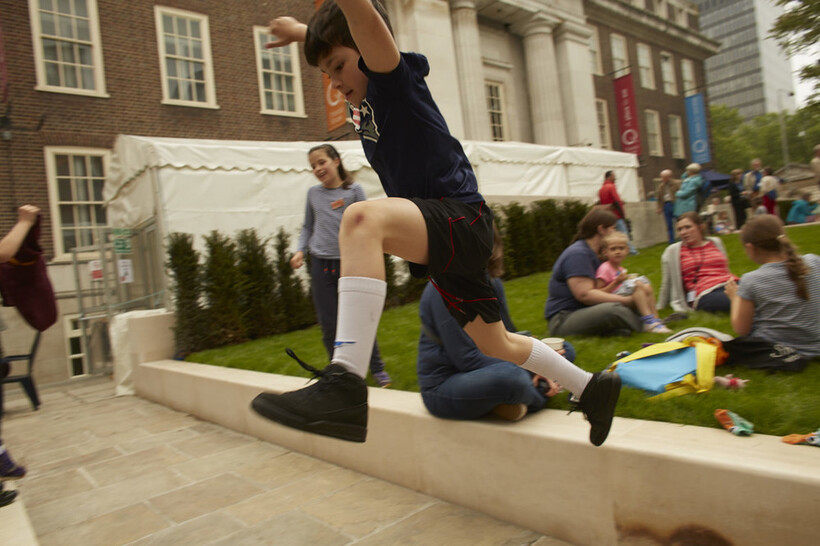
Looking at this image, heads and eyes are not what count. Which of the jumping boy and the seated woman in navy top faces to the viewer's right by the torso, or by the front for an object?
the seated woman in navy top

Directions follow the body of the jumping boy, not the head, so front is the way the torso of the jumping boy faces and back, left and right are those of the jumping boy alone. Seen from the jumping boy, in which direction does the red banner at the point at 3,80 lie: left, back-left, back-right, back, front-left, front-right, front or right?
front-right

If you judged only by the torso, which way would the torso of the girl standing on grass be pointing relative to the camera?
toward the camera

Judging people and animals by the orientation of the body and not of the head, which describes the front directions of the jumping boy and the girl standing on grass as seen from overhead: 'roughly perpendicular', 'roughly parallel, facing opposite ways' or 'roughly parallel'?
roughly perpendicular

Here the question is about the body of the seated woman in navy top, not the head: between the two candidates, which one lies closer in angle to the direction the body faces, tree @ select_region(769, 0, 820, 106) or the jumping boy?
the tree

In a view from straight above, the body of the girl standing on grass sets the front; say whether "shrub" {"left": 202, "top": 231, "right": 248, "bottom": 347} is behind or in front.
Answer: behind

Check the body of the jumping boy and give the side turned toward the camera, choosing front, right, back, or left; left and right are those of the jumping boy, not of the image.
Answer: left

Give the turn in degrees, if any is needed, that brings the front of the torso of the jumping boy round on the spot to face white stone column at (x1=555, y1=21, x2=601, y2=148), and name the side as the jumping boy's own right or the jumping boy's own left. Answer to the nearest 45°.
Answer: approximately 90° to the jumping boy's own right

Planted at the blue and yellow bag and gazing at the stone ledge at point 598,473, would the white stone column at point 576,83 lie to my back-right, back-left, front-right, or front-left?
back-right

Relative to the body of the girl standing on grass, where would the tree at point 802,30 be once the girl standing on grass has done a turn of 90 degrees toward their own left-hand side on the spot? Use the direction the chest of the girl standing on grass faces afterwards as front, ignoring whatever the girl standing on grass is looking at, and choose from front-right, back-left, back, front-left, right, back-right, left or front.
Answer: front

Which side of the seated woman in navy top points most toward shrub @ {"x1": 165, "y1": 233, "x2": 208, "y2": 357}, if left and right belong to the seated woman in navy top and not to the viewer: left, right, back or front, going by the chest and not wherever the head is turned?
back
